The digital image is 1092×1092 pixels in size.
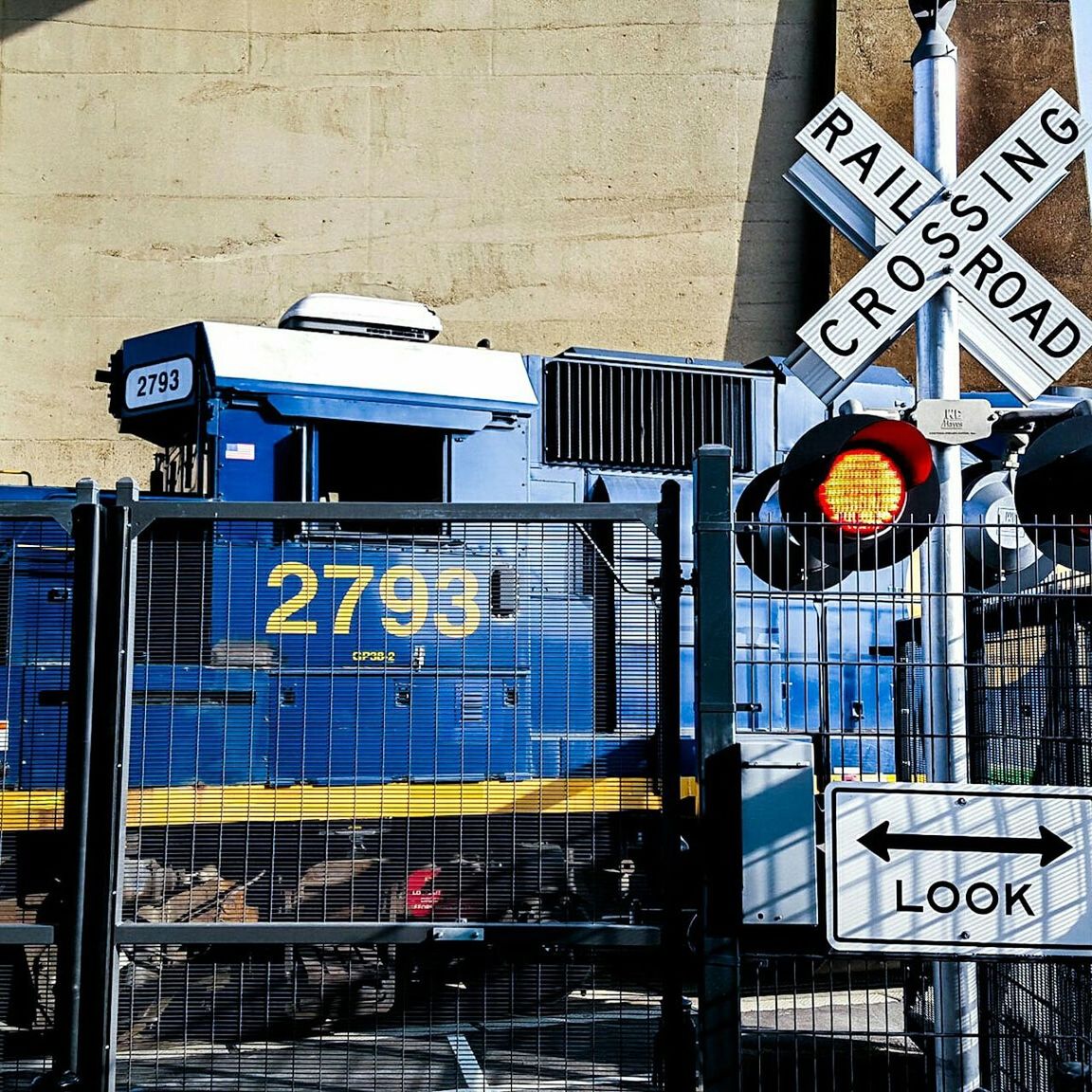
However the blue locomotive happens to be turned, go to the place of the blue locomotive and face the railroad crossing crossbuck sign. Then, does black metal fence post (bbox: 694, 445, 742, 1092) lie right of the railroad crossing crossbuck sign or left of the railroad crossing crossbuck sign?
right

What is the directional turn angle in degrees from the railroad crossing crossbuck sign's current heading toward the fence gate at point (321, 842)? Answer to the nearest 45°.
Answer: approximately 45° to its right

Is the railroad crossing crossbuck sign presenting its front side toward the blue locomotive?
no

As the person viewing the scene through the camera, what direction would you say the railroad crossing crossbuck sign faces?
facing the viewer

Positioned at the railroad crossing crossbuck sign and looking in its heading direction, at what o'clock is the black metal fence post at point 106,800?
The black metal fence post is roughly at 2 o'clock from the railroad crossing crossbuck sign.
